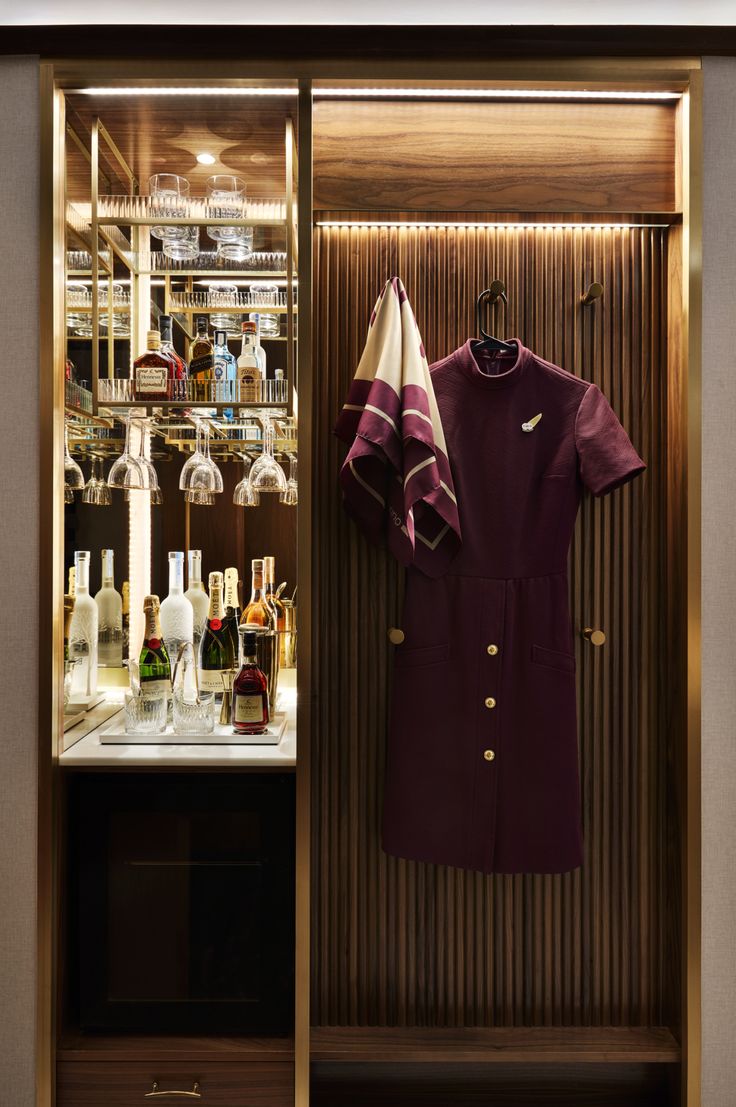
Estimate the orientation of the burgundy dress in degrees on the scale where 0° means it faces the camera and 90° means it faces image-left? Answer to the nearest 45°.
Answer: approximately 0°

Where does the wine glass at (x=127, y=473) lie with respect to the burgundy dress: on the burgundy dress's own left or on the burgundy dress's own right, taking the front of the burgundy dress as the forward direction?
on the burgundy dress's own right

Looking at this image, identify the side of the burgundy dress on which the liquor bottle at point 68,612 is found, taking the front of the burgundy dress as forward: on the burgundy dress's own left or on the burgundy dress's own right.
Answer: on the burgundy dress's own right

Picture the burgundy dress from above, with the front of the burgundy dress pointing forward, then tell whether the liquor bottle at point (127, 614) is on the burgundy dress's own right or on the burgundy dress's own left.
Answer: on the burgundy dress's own right
